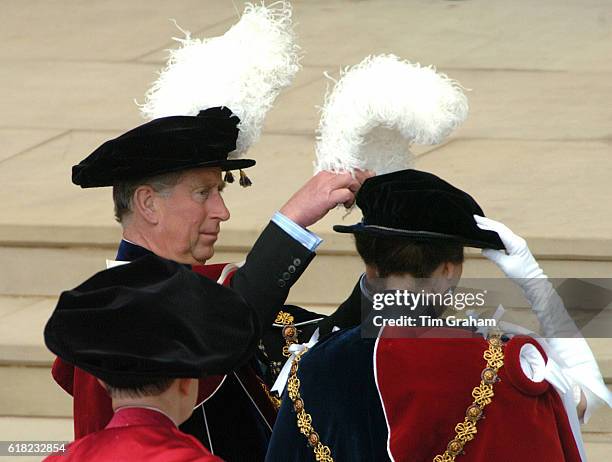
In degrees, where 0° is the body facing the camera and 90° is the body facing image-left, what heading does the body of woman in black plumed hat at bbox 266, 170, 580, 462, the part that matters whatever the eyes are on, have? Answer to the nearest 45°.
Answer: approximately 180°

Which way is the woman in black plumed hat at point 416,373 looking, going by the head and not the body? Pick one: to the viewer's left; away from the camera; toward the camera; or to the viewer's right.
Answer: away from the camera

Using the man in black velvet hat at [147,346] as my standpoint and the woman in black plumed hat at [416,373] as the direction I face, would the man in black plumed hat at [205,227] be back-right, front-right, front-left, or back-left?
front-left

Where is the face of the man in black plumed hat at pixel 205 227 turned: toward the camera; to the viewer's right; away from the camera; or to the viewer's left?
to the viewer's right

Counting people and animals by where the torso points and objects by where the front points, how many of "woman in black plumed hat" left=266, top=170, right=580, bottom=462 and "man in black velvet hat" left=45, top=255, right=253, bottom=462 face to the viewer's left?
0

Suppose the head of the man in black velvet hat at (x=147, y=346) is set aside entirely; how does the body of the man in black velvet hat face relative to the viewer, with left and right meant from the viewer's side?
facing away from the viewer and to the right of the viewer
